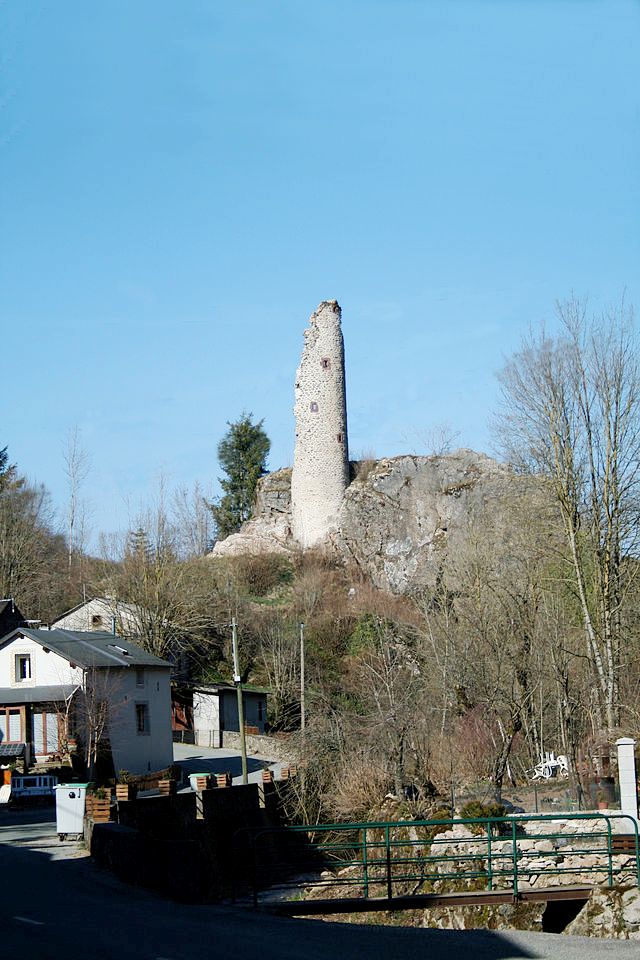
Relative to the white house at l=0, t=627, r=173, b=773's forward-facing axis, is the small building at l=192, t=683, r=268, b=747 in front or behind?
behind

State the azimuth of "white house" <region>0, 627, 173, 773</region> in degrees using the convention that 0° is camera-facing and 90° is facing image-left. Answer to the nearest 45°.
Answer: approximately 45°

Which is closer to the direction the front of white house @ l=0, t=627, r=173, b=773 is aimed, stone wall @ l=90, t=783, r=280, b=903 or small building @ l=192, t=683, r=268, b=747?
the stone wall

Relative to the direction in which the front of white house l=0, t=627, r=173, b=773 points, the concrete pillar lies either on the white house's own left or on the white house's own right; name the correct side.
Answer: on the white house's own left

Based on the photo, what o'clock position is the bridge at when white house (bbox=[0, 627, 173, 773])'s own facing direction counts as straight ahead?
The bridge is roughly at 10 o'clock from the white house.

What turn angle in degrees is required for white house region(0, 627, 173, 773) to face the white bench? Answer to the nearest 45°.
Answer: approximately 45° to its left

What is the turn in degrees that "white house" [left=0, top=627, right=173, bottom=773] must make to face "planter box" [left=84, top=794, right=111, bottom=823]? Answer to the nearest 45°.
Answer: approximately 45° to its left

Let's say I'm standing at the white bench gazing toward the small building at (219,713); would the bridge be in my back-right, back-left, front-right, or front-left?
back-right

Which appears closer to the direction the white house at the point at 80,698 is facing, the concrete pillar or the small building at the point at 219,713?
the concrete pillar

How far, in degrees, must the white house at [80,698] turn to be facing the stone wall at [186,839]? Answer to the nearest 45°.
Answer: approximately 45° to its left
